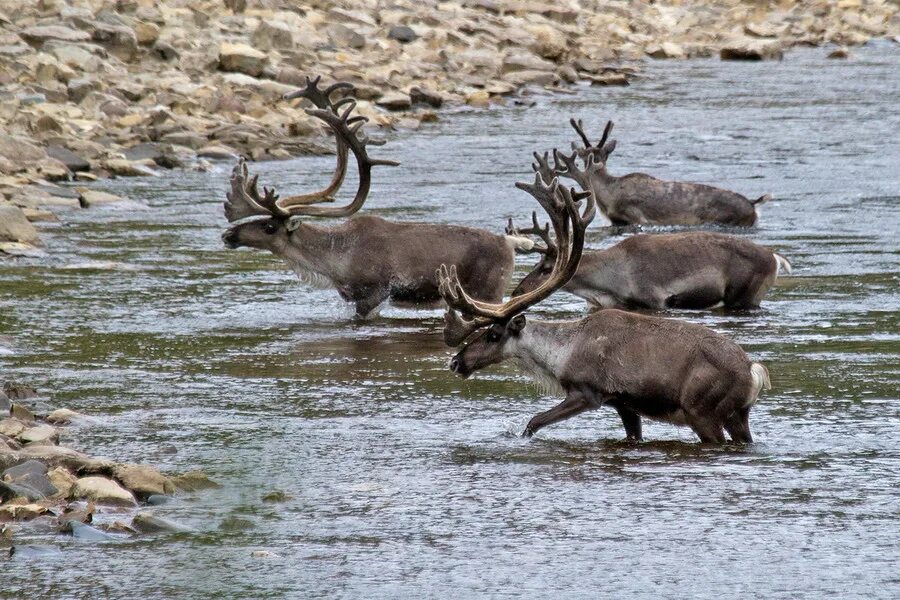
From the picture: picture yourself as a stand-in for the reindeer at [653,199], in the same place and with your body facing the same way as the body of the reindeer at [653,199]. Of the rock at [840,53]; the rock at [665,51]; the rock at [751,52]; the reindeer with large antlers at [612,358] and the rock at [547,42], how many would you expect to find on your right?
4

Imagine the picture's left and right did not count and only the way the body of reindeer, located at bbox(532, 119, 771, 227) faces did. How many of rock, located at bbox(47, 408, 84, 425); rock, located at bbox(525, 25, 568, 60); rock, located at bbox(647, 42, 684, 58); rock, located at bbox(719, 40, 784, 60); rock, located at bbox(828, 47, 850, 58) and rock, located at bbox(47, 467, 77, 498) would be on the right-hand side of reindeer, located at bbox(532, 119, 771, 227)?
4

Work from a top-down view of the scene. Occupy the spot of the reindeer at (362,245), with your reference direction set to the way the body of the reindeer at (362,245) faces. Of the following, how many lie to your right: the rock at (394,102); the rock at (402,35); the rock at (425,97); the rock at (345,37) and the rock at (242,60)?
5

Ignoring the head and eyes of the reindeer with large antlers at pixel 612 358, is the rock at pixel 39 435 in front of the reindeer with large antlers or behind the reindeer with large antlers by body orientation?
in front

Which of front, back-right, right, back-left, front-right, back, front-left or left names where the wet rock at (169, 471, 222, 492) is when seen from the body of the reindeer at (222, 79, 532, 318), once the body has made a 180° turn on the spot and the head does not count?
right

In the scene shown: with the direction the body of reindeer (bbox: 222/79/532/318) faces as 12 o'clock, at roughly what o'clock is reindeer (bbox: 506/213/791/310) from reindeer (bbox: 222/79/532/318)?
reindeer (bbox: 506/213/791/310) is roughly at 6 o'clock from reindeer (bbox: 222/79/532/318).

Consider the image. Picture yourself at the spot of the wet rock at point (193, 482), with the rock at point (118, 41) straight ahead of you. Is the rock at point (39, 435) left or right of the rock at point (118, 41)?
left

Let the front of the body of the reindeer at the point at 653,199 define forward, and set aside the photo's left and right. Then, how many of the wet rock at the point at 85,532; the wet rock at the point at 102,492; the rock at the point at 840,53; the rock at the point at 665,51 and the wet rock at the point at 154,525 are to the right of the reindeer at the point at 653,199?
2

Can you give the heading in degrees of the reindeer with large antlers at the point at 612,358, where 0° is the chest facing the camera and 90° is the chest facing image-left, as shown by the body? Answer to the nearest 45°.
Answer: approximately 90°

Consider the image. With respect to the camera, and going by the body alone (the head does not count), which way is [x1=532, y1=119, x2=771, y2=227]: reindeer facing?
to the viewer's left

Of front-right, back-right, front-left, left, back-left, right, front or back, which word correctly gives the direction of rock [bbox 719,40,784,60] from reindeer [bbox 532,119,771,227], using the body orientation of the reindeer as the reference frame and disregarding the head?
right

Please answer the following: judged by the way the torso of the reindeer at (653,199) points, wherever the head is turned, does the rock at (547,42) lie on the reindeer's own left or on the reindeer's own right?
on the reindeer's own right

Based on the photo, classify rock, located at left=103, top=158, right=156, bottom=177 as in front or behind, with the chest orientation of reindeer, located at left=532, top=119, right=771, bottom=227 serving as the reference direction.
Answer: in front

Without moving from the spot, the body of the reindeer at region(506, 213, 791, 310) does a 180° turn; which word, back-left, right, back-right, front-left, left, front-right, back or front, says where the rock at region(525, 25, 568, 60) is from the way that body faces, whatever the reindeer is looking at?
left

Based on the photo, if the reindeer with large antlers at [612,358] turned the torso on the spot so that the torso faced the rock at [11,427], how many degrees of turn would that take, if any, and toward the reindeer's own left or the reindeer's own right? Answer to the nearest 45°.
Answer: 0° — it already faces it

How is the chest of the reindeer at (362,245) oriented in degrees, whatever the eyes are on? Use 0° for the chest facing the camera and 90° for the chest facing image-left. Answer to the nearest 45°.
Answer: approximately 90°
